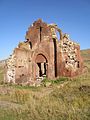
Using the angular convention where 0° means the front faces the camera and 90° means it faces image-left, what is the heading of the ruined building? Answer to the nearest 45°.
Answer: approximately 0°
